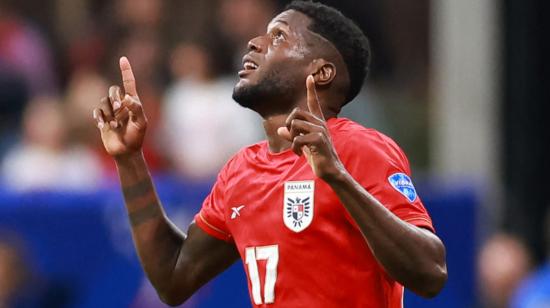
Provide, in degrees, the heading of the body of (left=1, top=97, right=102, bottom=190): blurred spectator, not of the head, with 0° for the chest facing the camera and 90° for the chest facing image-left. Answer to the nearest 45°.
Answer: approximately 0°

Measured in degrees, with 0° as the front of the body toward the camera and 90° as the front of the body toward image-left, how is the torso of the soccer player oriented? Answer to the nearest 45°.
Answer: approximately 45°

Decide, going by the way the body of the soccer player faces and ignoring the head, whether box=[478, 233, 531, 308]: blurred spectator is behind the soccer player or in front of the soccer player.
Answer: behind

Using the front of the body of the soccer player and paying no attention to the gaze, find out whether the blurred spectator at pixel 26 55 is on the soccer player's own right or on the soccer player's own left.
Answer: on the soccer player's own right

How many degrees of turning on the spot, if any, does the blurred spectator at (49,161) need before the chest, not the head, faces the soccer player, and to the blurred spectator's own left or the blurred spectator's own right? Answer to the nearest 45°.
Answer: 0° — they already face them

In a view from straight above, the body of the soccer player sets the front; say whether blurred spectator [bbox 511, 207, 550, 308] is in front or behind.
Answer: behind
